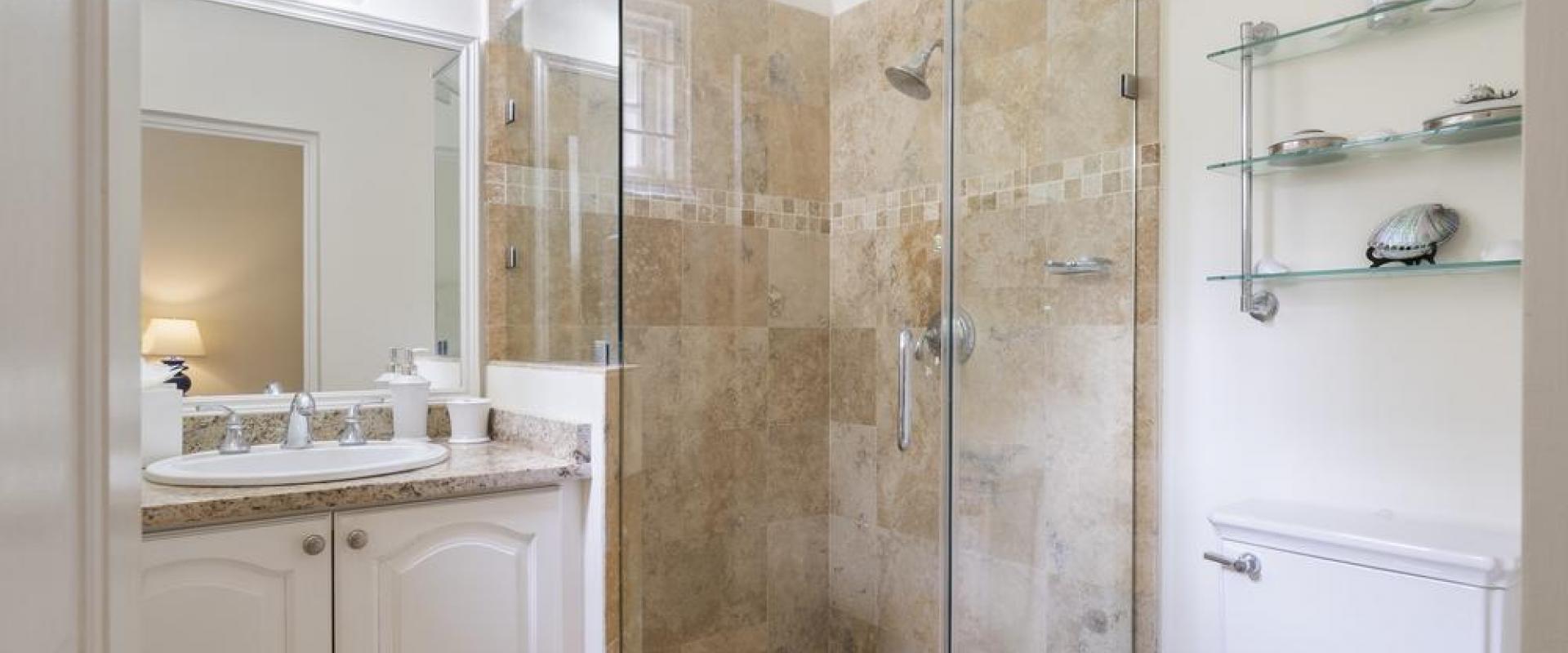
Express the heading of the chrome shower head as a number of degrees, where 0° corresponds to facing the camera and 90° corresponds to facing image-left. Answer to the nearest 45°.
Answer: approximately 45°

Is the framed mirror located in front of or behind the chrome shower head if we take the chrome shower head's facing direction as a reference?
in front

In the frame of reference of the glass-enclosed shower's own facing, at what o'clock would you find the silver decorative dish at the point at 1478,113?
The silver decorative dish is roughly at 10 o'clock from the glass-enclosed shower.

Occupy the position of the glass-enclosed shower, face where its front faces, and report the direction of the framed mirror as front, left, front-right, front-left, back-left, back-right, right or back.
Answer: right

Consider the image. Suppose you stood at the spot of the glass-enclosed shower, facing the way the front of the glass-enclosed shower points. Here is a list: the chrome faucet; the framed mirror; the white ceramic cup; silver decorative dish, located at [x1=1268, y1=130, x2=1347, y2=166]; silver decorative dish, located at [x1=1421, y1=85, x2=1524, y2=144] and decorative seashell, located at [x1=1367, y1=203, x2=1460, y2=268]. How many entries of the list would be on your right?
3

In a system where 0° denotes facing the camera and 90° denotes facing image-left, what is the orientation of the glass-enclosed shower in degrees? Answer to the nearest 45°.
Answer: approximately 0°

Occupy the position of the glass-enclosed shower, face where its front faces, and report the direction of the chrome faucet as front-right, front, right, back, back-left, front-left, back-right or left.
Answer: right

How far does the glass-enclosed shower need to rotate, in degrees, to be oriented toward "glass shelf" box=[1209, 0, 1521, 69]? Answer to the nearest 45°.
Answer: approximately 45° to its left

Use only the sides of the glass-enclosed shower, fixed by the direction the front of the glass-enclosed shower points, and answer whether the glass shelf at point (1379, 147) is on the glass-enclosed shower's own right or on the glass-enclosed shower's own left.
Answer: on the glass-enclosed shower's own left

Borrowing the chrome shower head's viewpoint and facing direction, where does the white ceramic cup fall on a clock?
The white ceramic cup is roughly at 1 o'clock from the chrome shower head.

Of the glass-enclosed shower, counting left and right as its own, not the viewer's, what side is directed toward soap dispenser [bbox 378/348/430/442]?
right

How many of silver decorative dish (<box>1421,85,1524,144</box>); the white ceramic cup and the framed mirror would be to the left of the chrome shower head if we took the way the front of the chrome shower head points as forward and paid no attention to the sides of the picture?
1

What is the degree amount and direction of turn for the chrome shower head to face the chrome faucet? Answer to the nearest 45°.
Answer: approximately 45° to its right

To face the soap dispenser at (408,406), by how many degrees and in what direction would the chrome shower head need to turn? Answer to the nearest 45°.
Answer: approximately 45° to its right
